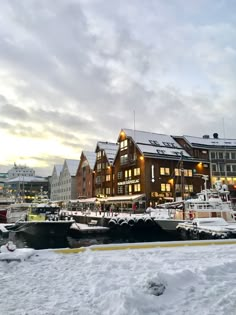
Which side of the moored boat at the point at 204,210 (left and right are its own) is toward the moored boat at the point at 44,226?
front

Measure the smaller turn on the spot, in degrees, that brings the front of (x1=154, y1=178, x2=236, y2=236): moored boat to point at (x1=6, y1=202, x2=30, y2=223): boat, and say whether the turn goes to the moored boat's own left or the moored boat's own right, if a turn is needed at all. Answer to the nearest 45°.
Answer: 0° — it already faces it

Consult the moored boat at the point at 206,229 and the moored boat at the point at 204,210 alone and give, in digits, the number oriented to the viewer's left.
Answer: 2

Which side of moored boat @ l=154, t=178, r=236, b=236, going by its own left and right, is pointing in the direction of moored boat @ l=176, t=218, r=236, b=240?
left

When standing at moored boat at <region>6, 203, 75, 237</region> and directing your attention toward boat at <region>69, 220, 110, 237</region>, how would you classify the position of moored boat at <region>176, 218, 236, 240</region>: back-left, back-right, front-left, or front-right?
front-right

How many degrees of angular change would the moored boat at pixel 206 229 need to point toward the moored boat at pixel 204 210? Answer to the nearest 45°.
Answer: approximately 90° to its right

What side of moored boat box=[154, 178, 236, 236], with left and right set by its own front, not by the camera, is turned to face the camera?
left

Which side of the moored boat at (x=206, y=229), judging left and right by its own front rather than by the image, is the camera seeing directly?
left

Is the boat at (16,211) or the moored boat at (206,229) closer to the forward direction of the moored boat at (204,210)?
the boat

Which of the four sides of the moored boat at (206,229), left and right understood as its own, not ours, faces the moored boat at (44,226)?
front
